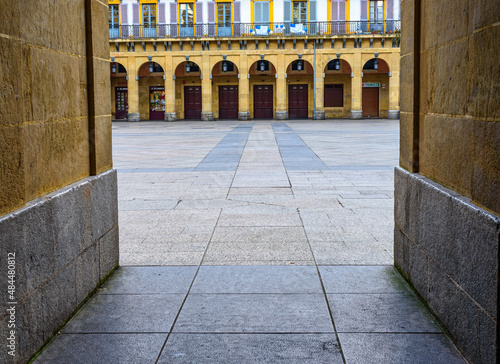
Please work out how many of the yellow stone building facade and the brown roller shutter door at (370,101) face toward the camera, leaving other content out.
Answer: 2

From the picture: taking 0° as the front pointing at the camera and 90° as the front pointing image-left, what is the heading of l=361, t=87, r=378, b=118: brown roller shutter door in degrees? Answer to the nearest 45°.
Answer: approximately 0°

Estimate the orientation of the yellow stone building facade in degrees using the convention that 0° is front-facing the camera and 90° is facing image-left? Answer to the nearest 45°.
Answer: approximately 0°
